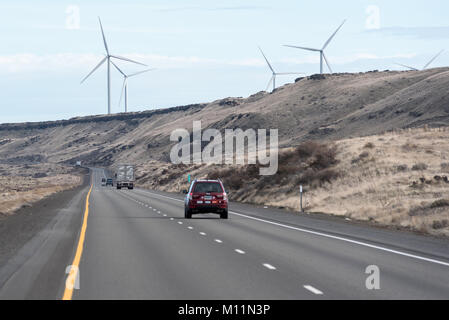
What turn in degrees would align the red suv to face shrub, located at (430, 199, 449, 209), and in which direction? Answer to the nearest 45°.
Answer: approximately 90° to its right

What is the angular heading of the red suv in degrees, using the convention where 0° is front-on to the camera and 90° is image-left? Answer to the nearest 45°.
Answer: approximately 180°

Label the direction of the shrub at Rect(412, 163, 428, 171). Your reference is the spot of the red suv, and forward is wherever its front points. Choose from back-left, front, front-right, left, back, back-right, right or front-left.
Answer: front-right

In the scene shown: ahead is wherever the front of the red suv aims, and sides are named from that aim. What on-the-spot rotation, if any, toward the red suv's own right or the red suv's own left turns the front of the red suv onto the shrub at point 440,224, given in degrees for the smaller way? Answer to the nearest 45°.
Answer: approximately 135° to the red suv's own right
